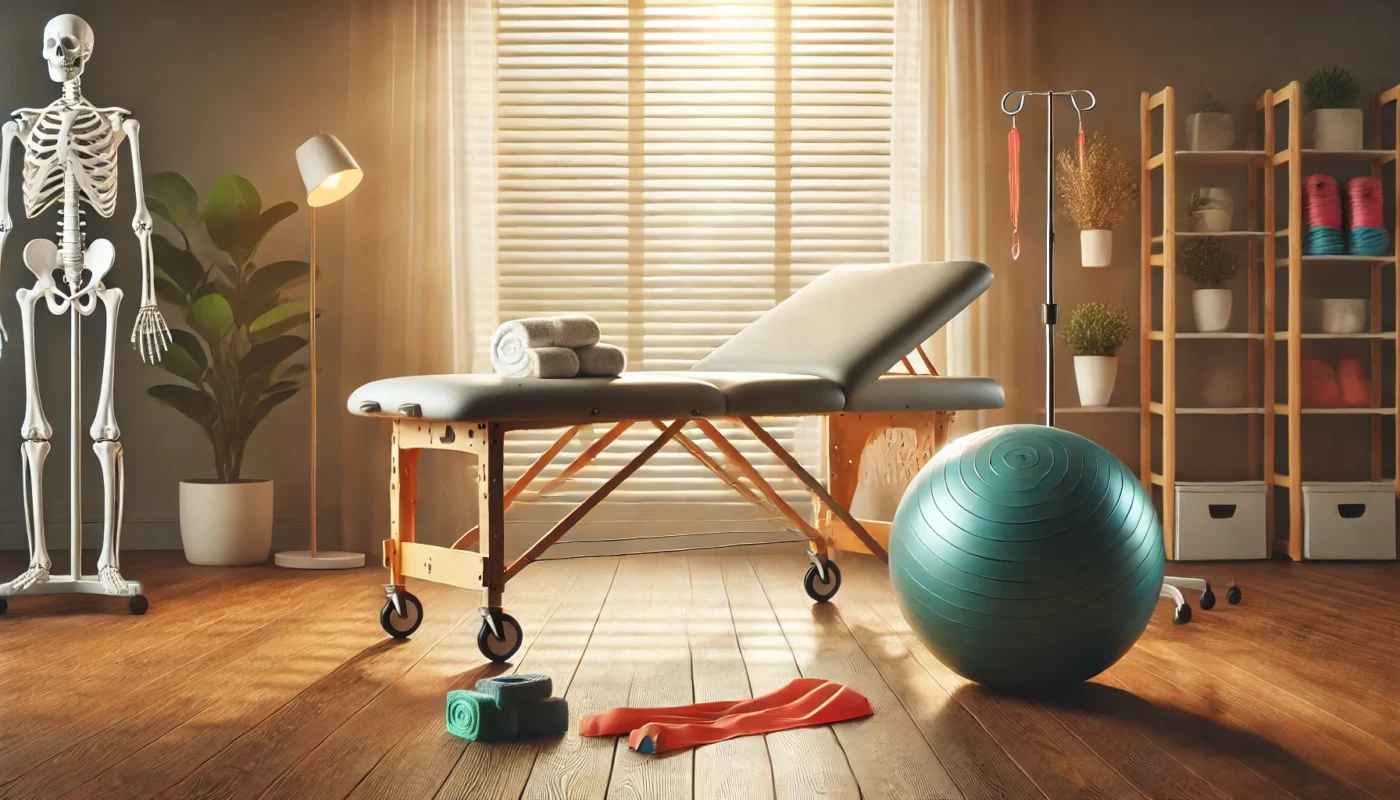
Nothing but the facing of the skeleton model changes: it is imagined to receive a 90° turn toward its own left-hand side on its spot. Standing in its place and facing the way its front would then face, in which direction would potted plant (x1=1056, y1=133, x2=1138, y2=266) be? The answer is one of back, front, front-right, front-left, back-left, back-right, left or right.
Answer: front

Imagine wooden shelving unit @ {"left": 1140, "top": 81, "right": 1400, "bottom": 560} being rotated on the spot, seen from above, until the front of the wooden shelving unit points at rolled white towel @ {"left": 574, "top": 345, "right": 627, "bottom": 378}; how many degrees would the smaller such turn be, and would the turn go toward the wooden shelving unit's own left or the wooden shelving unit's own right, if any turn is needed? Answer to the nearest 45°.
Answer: approximately 45° to the wooden shelving unit's own right

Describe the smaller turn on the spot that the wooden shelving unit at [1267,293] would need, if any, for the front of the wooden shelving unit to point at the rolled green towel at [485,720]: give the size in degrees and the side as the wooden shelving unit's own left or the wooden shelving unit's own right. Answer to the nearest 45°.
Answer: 0° — it already faces it

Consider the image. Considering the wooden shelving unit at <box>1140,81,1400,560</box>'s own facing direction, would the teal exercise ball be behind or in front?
in front

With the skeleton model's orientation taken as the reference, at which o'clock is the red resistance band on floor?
The red resistance band on floor is roughly at 11 o'clock from the skeleton model.

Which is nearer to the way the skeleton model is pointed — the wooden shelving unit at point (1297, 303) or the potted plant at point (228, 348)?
the wooden shelving unit

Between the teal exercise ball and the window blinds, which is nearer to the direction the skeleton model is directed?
the teal exercise ball

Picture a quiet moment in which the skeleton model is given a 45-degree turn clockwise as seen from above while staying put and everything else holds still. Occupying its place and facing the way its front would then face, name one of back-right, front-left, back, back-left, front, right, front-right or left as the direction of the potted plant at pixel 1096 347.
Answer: back-left

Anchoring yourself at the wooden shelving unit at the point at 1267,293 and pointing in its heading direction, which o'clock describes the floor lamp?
The floor lamp is roughly at 2 o'clock from the wooden shelving unit.

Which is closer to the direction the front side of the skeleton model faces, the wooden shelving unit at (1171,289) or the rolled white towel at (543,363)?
the rolled white towel

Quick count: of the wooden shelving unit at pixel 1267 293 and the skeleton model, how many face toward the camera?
2

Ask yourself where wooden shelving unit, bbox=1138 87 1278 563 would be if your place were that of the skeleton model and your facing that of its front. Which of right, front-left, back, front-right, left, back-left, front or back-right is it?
left

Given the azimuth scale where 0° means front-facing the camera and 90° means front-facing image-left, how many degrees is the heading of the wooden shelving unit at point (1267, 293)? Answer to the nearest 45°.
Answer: approximately 0°
